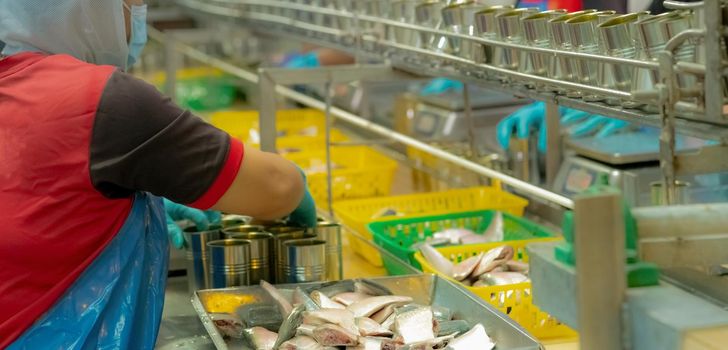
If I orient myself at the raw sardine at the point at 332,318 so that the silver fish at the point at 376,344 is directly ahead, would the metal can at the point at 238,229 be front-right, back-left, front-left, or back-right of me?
back-left

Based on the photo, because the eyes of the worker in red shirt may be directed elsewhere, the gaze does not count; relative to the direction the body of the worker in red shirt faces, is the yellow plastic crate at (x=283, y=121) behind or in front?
in front

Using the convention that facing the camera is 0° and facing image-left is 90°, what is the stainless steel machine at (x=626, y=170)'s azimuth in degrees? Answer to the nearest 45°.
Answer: approximately 45°

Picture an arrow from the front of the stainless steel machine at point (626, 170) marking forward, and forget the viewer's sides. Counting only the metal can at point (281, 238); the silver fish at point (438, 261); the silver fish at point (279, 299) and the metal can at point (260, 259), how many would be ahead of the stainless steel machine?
4

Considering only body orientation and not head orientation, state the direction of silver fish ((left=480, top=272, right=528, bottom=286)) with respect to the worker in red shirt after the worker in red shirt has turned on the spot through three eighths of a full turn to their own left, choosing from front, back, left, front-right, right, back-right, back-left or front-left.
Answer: back

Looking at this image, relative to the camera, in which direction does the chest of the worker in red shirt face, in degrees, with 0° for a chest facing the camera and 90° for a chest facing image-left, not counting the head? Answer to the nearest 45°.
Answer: approximately 225°

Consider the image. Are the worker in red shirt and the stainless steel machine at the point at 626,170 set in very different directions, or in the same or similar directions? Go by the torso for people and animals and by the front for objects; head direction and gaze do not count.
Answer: very different directions

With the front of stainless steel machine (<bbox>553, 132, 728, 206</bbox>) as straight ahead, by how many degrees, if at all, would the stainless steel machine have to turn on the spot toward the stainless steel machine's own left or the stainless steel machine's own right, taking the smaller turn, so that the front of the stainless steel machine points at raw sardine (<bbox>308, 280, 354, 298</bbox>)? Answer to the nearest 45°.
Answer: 0° — it already faces it

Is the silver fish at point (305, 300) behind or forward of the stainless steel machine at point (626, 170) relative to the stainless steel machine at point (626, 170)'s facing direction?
forward

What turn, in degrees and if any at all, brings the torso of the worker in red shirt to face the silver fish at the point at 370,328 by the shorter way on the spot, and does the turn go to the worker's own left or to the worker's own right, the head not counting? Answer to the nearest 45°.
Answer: approximately 45° to the worker's own right

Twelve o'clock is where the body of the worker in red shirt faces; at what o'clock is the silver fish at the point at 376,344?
The silver fish is roughly at 2 o'clock from the worker in red shirt.

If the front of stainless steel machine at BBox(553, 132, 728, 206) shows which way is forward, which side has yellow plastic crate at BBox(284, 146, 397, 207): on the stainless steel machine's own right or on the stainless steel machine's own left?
on the stainless steel machine's own right
